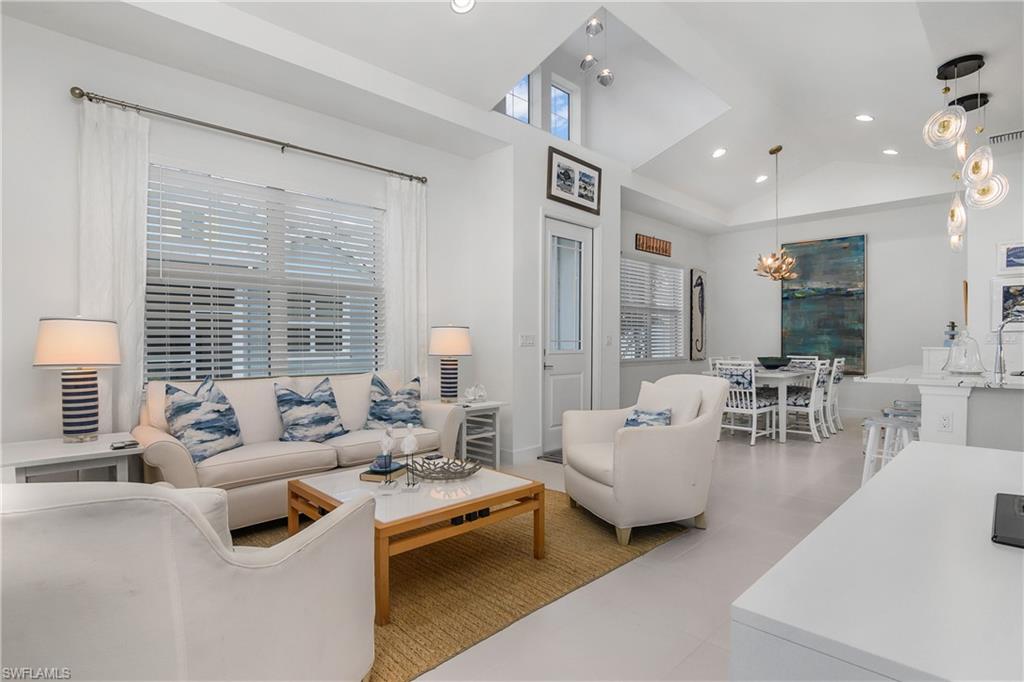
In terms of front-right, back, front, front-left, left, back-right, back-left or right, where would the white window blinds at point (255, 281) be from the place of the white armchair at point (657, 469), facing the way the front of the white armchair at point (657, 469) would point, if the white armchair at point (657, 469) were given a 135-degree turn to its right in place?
left

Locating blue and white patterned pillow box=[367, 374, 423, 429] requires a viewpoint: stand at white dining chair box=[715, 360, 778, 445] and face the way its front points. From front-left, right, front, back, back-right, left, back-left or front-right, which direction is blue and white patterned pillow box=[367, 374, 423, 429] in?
back

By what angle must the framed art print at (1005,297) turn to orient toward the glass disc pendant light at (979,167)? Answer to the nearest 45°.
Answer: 0° — it already faces it

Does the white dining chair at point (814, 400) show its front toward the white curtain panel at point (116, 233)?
no

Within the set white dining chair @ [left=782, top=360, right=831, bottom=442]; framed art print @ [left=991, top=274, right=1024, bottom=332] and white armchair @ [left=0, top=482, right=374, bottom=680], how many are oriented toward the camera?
1

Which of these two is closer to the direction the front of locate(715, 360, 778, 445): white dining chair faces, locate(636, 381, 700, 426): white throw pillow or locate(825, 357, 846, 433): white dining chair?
the white dining chair

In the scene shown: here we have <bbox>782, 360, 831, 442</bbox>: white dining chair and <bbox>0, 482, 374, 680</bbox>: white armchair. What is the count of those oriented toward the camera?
0

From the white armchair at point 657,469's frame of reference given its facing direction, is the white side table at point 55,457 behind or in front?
in front

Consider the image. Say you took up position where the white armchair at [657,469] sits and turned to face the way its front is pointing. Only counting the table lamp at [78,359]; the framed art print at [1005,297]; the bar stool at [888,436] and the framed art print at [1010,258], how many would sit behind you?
3

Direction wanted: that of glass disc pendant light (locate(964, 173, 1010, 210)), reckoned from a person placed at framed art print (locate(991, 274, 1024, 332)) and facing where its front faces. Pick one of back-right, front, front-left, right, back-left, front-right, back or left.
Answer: front

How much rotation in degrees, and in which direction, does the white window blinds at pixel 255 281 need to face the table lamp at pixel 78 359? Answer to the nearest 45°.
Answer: approximately 90° to its right

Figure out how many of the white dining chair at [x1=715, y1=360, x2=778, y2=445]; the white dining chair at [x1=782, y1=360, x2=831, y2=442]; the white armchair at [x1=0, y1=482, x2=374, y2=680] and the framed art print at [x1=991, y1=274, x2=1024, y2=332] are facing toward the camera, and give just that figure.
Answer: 1

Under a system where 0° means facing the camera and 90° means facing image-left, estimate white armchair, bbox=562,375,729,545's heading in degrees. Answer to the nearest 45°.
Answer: approximately 45°

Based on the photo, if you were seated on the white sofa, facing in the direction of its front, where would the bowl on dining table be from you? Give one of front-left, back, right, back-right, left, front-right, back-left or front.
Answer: front-left

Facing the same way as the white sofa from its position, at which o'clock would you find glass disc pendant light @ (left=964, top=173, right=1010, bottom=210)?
The glass disc pendant light is roughly at 11 o'clock from the white sofa.
